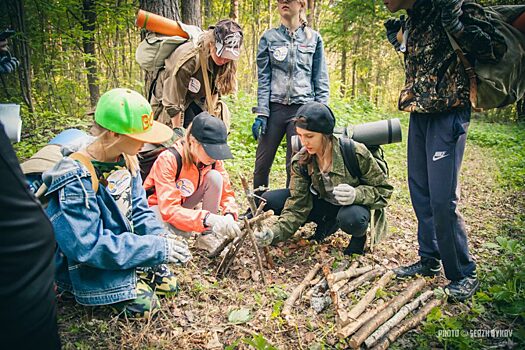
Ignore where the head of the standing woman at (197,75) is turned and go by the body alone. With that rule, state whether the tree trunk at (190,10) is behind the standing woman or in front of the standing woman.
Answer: behind

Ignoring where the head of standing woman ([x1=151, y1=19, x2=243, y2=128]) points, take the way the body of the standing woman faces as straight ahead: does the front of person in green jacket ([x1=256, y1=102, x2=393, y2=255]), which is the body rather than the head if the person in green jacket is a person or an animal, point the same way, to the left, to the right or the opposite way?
to the right

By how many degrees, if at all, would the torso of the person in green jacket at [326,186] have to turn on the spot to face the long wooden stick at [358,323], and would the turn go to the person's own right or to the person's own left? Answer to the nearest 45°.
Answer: approximately 45° to the person's own left

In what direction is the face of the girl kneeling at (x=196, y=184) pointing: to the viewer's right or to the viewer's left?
to the viewer's right

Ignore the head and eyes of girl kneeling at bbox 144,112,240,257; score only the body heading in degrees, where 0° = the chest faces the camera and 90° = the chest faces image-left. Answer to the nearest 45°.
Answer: approximately 315°

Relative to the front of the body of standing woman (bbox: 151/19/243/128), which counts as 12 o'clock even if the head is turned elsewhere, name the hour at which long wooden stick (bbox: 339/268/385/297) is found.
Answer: The long wooden stick is roughly at 12 o'clock from the standing woman.

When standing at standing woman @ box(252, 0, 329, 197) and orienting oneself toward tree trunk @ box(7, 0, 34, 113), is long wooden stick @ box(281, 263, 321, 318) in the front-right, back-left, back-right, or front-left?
back-left

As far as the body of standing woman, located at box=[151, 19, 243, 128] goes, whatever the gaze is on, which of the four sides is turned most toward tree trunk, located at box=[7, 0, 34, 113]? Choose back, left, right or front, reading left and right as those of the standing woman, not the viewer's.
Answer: back

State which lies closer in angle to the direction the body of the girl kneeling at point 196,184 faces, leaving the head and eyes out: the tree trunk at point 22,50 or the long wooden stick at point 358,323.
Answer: the long wooden stick

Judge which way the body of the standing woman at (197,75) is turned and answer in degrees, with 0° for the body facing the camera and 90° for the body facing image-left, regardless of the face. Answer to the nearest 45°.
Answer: approximately 315°

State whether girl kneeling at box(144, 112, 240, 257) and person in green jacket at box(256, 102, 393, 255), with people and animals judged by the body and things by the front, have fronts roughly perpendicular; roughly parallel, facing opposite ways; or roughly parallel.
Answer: roughly perpendicular

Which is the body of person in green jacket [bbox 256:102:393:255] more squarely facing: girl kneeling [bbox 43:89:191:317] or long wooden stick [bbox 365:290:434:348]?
the girl kneeling

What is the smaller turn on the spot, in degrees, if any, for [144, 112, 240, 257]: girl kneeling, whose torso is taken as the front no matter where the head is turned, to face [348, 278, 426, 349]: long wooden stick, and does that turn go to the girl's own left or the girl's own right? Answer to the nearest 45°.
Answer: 0° — they already face it

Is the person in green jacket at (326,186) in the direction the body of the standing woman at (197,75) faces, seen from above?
yes
